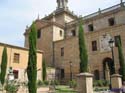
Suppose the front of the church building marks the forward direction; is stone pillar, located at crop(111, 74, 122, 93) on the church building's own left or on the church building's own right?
on the church building's own left

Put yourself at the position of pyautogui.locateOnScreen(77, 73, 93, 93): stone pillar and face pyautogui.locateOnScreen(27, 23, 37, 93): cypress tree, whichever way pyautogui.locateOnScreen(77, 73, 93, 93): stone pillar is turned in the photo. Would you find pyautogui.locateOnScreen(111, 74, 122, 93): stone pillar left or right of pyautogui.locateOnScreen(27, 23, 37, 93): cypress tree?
right

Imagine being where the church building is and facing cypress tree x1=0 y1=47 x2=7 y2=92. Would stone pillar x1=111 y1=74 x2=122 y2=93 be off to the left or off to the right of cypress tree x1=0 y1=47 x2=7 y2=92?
left

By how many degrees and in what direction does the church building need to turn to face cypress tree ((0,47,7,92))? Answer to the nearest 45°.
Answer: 0° — it already faces it

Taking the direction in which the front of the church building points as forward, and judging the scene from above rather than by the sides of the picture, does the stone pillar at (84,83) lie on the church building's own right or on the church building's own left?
on the church building's own left

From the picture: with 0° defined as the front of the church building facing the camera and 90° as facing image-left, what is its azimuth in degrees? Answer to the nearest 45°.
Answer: approximately 45°
